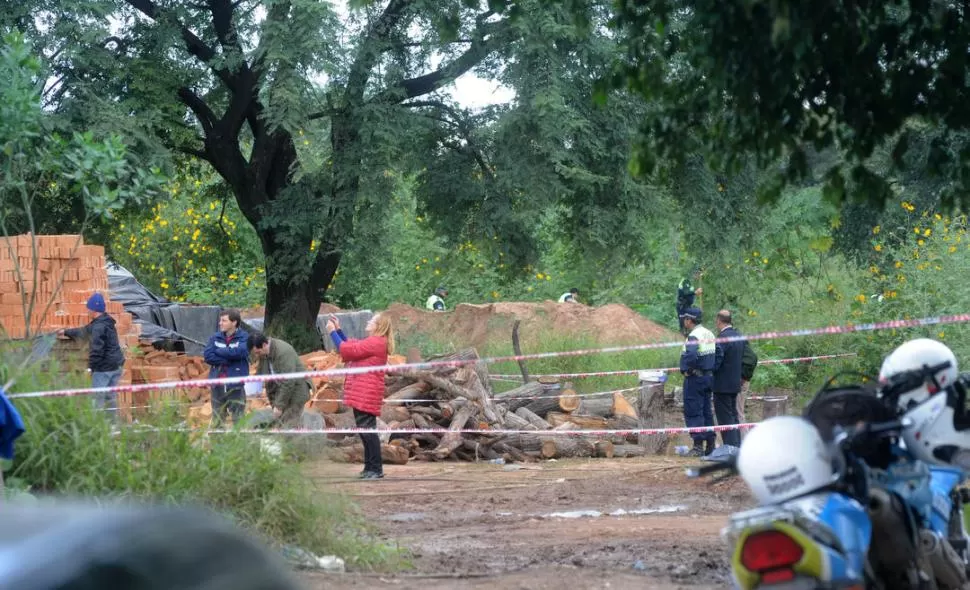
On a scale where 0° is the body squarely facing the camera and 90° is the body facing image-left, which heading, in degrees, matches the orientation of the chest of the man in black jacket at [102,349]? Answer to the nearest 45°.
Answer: approximately 90°

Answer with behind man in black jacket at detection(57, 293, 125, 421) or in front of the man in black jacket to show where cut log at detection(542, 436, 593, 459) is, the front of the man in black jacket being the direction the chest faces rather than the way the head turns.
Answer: behind

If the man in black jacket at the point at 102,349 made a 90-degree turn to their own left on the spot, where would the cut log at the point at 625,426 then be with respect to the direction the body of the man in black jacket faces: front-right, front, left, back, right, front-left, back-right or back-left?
left

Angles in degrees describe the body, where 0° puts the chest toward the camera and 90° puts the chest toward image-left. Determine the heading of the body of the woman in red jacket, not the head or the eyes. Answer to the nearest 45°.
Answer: approximately 90°

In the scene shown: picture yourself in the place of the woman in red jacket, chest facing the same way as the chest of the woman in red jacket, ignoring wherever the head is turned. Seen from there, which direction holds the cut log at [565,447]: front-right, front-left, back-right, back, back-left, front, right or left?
back-right

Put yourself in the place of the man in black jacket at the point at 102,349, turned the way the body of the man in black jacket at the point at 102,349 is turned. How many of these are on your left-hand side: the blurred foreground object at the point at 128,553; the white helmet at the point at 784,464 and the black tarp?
2

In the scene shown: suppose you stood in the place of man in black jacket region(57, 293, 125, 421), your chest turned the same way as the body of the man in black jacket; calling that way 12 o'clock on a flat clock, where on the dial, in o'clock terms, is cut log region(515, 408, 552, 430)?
The cut log is roughly at 6 o'clock from the man in black jacket.

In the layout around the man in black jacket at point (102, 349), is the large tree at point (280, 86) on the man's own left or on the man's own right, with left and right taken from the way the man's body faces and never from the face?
on the man's own right

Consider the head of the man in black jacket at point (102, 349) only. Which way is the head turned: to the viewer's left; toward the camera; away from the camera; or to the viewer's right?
to the viewer's left

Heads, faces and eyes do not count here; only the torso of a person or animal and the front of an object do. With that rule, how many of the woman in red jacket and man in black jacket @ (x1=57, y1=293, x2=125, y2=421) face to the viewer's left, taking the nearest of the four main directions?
2
